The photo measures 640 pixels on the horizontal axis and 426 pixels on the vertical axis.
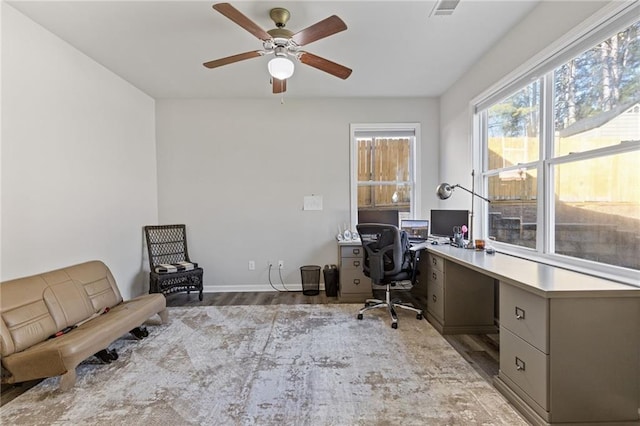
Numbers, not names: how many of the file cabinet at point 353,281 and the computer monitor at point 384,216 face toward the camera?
2

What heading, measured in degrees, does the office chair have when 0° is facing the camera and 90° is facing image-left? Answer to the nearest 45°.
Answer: approximately 225°

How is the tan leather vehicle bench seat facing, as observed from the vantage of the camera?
facing the viewer and to the right of the viewer

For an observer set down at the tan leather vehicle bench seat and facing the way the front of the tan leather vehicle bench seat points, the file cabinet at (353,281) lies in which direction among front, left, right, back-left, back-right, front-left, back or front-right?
front-left

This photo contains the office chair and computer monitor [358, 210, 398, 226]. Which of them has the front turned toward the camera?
the computer monitor

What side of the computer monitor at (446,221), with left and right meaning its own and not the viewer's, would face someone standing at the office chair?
front

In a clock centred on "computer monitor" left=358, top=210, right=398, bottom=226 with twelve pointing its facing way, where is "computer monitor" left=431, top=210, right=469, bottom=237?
"computer monitor" left=431, top=210, right=469, bottom=237 is roughly at 10 o'clock from "computer monitor" left=358, top=210, right=398, bottom=226.

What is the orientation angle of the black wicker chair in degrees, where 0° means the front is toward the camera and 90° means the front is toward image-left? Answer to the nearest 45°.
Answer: approximately 315°

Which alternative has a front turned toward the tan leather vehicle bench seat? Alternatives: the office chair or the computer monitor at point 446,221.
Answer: the computer monitor

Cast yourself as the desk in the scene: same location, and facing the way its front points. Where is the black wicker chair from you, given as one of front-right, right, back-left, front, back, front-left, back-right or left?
front-right

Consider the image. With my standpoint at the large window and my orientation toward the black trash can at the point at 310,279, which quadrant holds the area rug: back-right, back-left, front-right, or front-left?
front-left

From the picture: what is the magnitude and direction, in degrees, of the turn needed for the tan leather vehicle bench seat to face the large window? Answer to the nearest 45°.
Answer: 0° — it already faces it

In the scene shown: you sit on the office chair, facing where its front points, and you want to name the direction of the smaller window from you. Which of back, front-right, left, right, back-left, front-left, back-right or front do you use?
front-left

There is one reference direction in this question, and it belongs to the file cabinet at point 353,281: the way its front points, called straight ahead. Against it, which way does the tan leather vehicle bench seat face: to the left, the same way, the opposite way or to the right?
to the left

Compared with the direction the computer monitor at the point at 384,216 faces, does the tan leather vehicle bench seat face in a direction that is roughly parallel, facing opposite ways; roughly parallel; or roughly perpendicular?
roughly perpendicular

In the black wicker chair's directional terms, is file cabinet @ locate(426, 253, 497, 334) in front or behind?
in front

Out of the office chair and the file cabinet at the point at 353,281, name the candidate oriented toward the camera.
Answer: the file cabinet

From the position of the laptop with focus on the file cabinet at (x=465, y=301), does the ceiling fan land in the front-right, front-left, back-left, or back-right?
front-right

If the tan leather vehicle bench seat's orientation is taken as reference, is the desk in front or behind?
in front
